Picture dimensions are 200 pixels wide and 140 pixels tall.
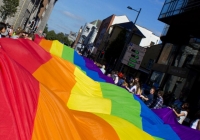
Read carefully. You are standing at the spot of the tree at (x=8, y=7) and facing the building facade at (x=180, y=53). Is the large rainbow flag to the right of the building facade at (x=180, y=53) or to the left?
right

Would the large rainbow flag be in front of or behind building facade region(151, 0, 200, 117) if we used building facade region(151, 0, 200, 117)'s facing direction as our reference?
in front

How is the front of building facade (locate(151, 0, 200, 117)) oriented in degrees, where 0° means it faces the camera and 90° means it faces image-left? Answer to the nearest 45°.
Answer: approximately 45°
